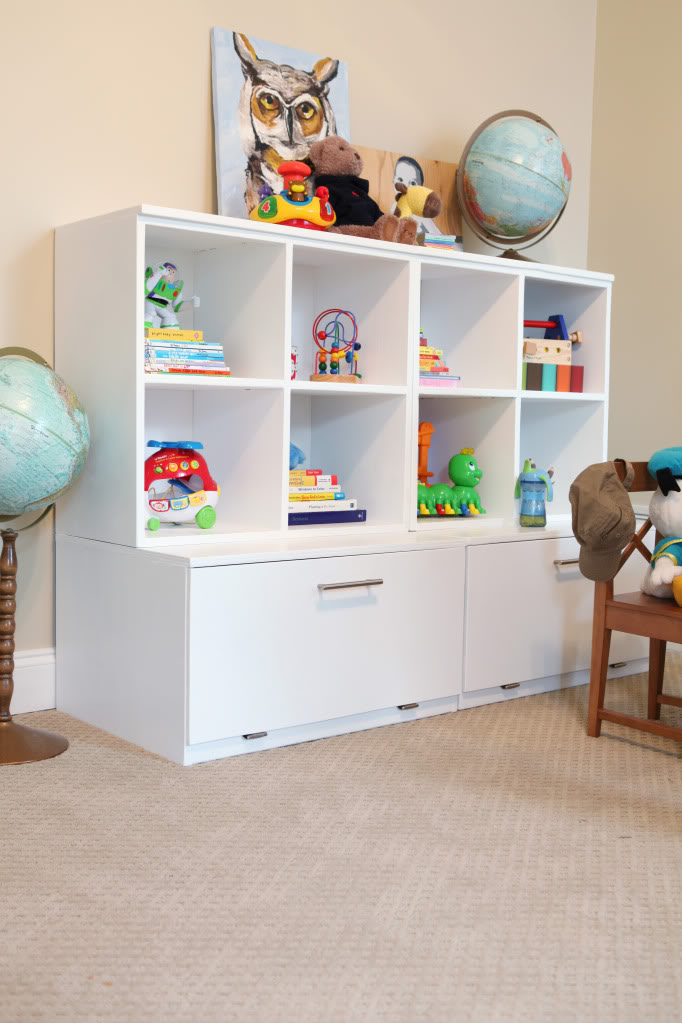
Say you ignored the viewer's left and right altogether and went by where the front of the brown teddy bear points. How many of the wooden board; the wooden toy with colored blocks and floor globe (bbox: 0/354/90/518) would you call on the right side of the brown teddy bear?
1

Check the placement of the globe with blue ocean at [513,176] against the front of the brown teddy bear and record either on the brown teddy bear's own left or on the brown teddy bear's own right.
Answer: on the brown teddy bear's own left

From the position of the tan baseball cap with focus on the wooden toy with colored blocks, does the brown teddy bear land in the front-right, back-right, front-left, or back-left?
front-left

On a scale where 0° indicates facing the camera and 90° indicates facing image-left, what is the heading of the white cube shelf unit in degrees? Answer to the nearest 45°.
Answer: approximately 315°

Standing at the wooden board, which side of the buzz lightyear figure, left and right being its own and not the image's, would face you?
left

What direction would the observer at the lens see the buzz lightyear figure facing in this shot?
facing the viewer and to the right of the viewer

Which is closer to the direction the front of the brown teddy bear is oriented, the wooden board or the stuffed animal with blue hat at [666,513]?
the stuffed animal with blue hat
